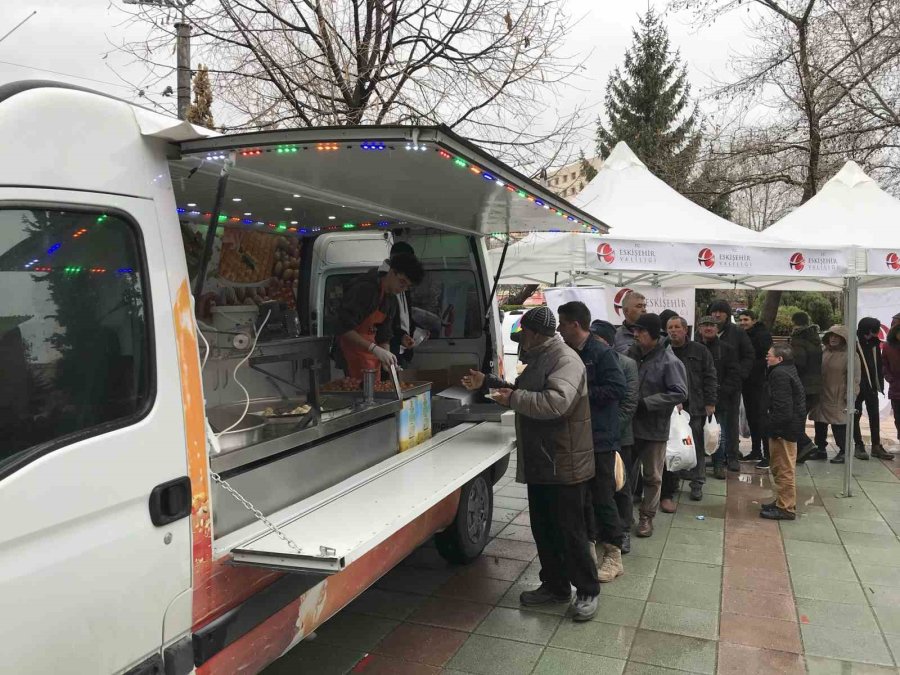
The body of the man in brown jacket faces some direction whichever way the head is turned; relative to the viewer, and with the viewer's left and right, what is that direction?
facing to the left of the viewer

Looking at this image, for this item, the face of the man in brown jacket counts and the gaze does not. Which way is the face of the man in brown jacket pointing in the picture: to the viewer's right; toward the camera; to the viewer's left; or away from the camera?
to the viewer's left

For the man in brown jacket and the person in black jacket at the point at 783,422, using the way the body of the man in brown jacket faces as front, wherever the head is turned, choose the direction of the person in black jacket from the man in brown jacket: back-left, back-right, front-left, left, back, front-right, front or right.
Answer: back-right

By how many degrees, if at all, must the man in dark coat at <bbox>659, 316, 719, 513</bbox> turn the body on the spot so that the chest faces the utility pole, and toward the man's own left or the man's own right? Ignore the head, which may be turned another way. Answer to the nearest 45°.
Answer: approximately 45° to the man's own right

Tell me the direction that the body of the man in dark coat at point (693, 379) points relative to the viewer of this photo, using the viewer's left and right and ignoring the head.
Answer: facing the viewer and to the left of the viewer

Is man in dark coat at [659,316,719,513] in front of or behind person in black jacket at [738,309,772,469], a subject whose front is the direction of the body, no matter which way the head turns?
in front

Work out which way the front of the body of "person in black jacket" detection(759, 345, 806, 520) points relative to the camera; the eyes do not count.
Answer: to the viewer's left

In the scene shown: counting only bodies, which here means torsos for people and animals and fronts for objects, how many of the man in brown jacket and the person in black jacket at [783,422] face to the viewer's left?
2

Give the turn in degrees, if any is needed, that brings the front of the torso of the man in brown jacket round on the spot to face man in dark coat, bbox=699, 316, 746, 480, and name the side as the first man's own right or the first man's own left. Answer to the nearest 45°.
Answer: approximately 135° to the first man's own right

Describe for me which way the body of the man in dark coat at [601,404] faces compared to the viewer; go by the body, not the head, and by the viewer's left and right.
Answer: facing to the left of the viewer

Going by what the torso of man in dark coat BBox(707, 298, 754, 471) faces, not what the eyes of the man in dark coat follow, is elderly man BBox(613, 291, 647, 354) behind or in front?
in front

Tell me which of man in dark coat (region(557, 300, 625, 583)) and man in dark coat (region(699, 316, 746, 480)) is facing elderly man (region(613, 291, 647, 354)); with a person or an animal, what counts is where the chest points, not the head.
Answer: man in dark coat (region(699, 316, 746, 480))

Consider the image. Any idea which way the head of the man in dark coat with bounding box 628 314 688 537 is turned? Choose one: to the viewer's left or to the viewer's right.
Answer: to the viewer's left

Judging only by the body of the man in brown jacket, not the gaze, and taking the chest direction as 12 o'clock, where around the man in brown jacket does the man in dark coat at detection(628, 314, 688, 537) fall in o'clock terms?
The man in dark coat is roughly at 4 o'clock from the man in brown jacket.

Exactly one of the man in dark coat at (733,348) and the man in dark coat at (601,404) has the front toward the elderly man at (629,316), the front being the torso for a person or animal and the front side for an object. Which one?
the man in dark coat at (733,348)
